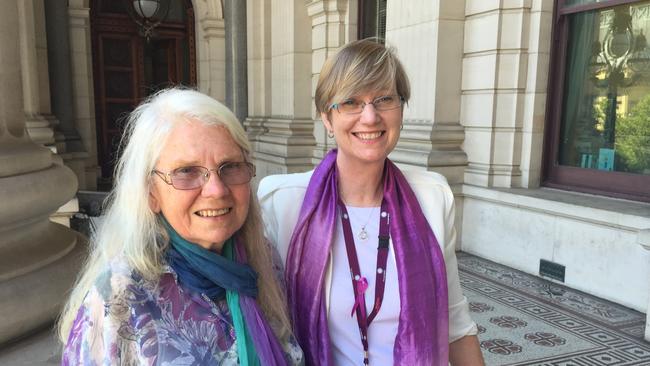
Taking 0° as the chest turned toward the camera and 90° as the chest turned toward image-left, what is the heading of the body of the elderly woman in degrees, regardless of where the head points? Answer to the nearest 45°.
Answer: approximately 315°

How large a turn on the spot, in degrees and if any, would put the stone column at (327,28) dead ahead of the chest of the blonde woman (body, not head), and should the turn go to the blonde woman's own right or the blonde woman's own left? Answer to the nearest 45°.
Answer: approximately 180°

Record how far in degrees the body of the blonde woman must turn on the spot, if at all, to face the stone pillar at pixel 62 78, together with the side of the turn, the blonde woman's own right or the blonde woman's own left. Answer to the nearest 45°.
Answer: approximately 135° to the blonde woman's own right

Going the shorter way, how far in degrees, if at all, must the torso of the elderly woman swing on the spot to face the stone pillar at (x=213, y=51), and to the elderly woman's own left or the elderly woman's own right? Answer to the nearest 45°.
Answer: approximately 135° to the elderly woman's own left

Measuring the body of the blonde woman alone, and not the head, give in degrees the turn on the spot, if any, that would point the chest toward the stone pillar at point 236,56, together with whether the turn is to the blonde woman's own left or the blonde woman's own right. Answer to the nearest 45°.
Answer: approximately 180°

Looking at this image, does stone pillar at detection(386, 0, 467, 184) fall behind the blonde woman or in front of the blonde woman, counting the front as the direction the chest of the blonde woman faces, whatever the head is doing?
behind

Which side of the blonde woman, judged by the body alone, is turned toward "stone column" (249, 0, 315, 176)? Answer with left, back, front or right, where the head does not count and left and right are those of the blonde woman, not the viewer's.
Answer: back

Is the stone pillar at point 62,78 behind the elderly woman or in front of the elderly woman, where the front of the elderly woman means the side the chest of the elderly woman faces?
behind

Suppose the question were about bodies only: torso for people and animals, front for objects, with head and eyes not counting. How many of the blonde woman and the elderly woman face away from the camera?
0

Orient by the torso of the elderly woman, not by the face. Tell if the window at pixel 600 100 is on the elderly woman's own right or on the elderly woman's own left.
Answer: on the elderly woman's own left

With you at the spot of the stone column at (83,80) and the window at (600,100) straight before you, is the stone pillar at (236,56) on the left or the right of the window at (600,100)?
left
